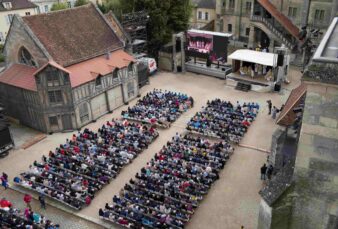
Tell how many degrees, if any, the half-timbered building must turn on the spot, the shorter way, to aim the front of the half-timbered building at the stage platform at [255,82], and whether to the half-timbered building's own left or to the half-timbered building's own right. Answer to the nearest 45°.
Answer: approximately 45° to the half-timbered building's own left

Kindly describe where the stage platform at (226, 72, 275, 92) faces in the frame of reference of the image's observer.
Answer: facing the viewer and to the left of the viewer

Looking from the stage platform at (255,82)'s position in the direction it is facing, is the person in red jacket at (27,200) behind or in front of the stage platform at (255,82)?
in front

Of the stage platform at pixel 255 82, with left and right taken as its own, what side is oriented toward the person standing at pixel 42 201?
front

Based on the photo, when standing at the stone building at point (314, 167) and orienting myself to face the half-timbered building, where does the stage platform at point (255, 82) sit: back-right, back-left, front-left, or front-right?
front-right

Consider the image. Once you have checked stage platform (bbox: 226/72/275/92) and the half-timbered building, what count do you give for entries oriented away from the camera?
0

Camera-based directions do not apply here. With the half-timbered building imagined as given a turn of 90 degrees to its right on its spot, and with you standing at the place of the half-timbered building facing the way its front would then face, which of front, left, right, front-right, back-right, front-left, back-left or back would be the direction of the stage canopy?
back-left

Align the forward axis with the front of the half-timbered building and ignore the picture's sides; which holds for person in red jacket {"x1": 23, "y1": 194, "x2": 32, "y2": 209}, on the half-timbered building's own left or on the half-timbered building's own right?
on the half-timbered building's own right

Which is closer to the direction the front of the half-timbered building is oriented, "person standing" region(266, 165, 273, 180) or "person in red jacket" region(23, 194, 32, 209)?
the person standing

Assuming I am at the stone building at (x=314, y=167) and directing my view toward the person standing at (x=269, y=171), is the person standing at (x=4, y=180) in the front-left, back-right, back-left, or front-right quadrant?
front-left
